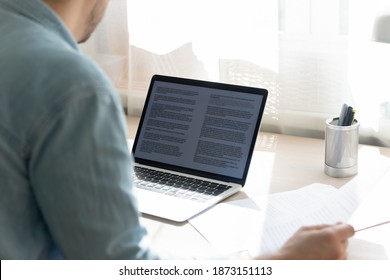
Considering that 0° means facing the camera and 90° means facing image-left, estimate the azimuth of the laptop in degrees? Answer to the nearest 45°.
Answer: approximately 45°
